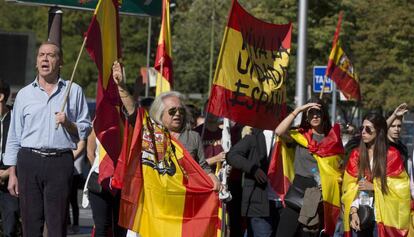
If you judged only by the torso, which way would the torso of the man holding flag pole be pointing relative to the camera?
toward the camera

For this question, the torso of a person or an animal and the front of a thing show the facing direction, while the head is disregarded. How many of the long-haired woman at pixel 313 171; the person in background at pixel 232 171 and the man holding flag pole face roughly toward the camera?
3

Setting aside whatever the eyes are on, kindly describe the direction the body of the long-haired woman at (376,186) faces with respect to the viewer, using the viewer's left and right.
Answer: facing the viewer and to the left of the viewer

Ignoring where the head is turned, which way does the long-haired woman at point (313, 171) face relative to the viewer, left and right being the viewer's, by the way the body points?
facing the viewer

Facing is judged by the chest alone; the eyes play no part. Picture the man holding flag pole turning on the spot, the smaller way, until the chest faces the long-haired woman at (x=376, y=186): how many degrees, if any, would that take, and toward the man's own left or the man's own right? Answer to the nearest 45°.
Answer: approximately 90° to the man's own left

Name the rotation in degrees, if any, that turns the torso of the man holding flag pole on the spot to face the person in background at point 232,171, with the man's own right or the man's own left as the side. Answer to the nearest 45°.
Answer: approximately 135° to the man's own left

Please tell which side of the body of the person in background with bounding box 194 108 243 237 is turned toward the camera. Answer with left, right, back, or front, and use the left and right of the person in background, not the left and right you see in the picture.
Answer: front

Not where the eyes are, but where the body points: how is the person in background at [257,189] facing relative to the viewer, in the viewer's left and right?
facing the viewer and to the right of the viewer

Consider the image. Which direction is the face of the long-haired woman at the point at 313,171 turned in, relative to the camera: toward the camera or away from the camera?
toward the camera
